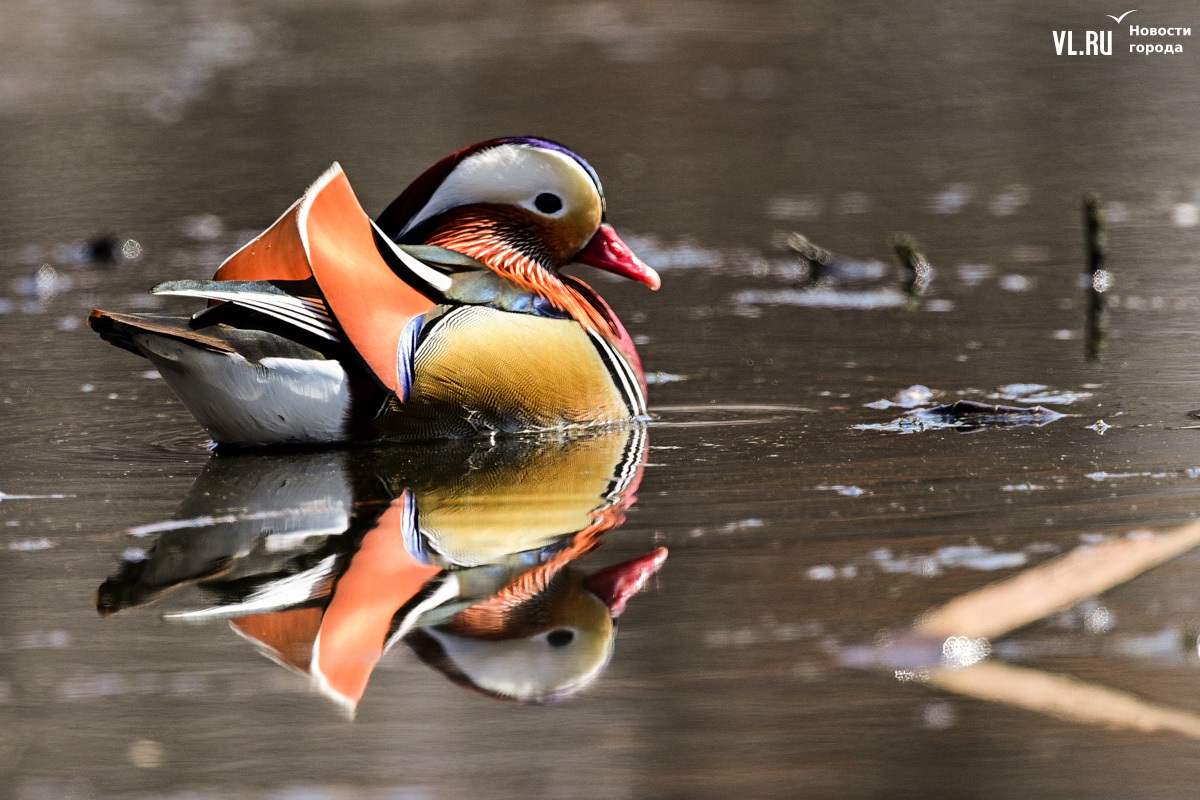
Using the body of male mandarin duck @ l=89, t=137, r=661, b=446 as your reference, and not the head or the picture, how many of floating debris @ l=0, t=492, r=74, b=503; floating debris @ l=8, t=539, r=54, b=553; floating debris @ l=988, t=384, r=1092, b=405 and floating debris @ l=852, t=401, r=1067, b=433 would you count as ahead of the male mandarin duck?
2

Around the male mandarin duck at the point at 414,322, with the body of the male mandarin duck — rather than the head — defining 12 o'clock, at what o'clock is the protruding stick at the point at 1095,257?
The protruding stick is roughly at 11 o'clock from the male mandarin duck.

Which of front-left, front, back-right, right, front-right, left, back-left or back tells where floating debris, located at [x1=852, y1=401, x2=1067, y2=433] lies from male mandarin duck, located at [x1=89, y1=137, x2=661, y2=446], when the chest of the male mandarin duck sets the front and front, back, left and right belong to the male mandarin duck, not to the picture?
front

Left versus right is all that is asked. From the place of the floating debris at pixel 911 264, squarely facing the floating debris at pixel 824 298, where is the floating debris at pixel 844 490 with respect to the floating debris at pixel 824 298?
left

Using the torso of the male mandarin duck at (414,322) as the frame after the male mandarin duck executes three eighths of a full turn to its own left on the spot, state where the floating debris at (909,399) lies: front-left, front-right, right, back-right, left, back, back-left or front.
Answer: back-right

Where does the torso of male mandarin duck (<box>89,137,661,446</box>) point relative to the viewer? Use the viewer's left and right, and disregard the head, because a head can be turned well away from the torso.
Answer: facing to the right of the viewer

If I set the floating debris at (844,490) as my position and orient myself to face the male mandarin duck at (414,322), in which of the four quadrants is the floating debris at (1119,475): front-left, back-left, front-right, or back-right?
back-right

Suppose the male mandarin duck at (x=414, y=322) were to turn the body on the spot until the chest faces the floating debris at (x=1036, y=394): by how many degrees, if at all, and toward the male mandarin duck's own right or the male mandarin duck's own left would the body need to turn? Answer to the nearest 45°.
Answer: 0° — it already faces it

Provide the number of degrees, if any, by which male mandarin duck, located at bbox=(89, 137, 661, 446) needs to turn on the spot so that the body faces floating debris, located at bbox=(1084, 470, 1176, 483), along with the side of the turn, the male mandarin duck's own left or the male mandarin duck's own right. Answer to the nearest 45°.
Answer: approximately 45° to the male mandarin duck's own right
